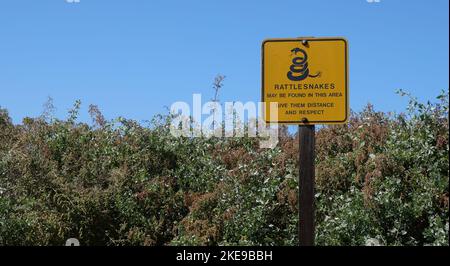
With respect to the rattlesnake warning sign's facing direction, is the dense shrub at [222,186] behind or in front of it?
behind

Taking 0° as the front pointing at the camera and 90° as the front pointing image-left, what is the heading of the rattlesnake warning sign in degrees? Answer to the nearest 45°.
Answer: approximately 0°
